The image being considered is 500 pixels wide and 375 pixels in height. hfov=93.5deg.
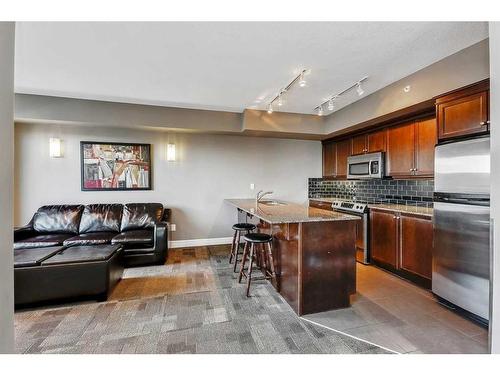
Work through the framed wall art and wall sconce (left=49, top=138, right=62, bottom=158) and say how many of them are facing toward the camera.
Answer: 2

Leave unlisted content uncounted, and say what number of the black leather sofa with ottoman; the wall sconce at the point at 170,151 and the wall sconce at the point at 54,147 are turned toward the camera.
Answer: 3

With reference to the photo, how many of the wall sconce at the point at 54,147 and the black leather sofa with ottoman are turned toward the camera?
2

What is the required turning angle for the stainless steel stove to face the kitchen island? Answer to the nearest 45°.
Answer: approximately 45° to its left

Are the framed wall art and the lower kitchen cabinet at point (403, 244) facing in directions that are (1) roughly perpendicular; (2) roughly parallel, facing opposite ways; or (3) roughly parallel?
roughly perpendicular

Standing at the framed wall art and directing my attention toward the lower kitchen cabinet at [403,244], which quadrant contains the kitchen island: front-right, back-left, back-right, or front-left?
front-right

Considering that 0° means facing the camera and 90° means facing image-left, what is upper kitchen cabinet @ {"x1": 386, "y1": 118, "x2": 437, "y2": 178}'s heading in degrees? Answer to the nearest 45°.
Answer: approximately 45°

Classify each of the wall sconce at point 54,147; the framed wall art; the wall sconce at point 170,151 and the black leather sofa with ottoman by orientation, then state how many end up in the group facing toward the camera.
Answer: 4

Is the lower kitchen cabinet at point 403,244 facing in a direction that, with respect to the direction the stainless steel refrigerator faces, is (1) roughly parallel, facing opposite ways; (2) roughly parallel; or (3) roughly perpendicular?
roughly parallel

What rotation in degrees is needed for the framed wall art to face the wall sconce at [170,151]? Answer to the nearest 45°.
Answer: approximately 90° to its left

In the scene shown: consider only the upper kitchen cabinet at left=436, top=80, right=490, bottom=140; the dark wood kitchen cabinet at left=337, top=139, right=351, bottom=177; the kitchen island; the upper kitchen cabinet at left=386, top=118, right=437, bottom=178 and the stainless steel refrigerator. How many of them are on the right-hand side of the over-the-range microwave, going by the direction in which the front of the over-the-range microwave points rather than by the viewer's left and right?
1

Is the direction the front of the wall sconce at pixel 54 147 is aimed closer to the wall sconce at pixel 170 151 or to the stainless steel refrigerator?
the stainless steel refrigerator

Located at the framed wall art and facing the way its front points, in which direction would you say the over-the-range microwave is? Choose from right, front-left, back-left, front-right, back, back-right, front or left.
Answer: front-left

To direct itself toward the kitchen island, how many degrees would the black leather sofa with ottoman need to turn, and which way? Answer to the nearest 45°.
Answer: approximately 45° to its left

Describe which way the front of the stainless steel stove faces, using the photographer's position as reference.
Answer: facing the viewer and to the left of the viewer

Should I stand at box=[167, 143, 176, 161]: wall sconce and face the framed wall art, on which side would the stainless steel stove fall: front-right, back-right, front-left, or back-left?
back-left

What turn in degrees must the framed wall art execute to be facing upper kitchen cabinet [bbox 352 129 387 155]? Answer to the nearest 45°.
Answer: approximately 45° to its left

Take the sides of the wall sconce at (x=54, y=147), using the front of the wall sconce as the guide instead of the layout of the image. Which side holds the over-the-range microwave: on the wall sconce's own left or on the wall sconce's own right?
on the wall sconce's own left

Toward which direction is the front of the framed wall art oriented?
toward the camera
